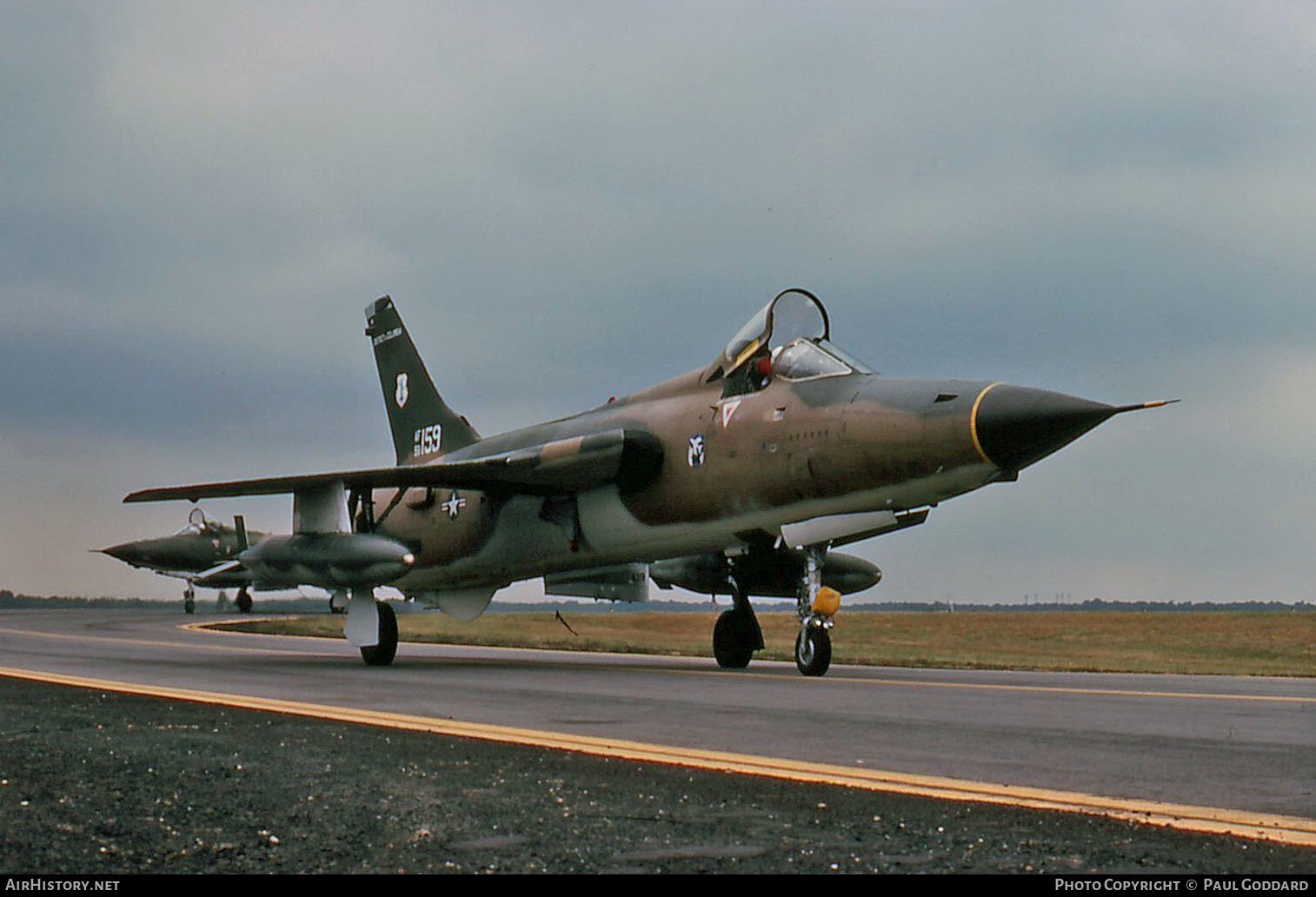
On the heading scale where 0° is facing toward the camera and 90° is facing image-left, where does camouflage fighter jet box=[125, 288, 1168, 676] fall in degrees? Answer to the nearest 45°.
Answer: approximately 315°
